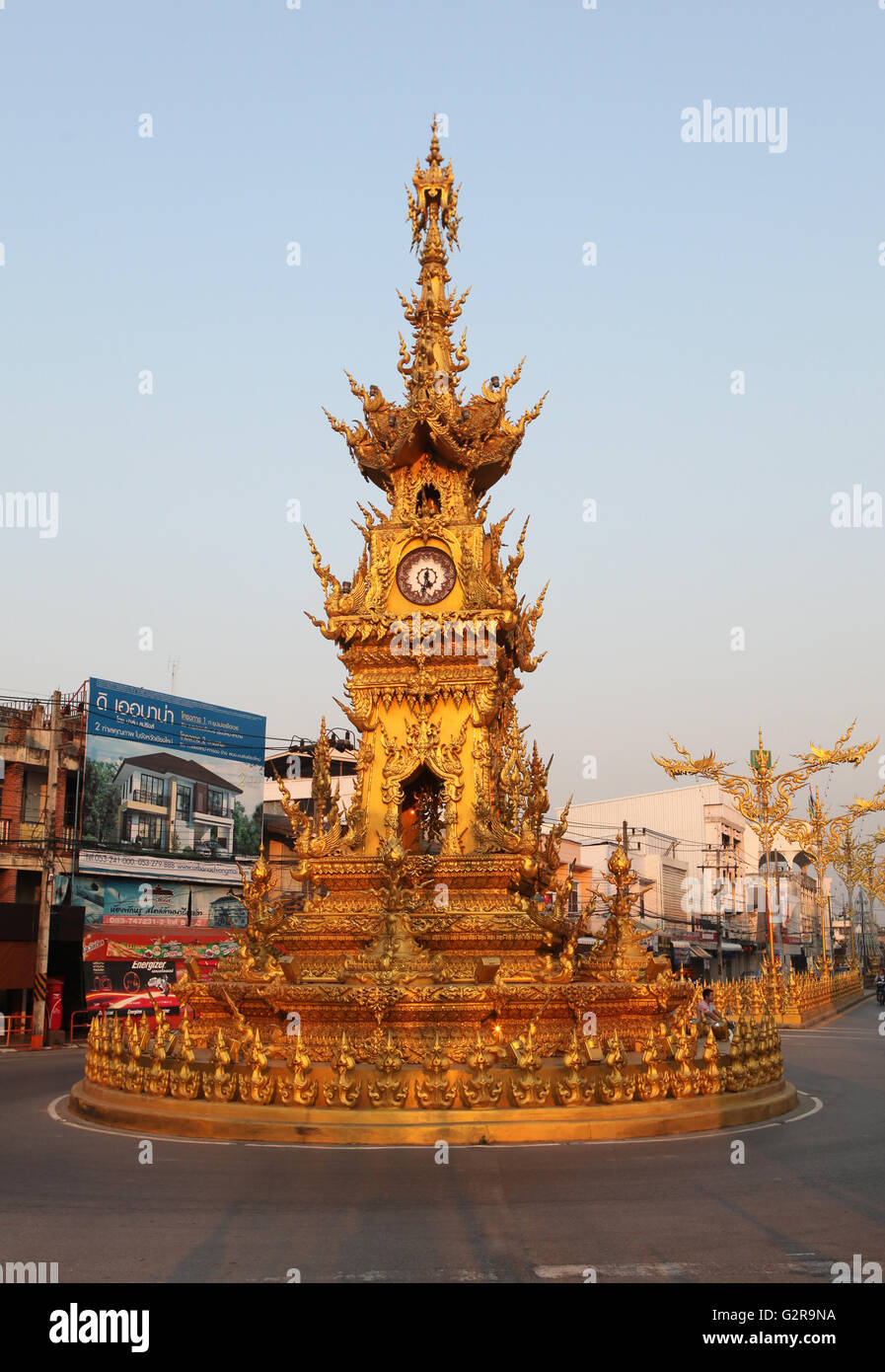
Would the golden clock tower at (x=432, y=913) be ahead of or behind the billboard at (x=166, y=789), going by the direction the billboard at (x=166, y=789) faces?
ahead

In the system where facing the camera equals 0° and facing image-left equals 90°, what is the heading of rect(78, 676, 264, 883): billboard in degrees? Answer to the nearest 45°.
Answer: approximately 315°

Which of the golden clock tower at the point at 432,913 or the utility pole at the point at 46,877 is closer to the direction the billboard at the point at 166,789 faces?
the golden clock tower
